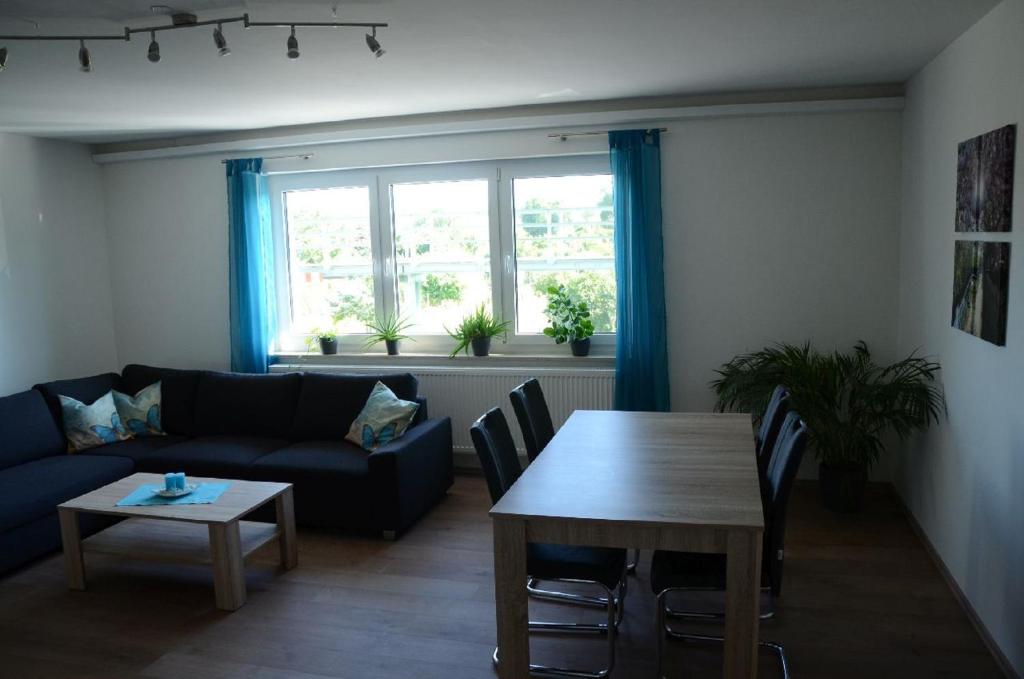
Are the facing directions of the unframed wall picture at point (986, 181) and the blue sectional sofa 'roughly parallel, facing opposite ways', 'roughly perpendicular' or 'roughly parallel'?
roughly perpendicular

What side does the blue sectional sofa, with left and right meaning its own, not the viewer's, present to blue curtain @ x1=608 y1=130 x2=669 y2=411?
left

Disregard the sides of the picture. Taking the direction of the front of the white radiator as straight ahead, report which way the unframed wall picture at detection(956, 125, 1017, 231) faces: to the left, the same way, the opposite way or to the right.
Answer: to the right

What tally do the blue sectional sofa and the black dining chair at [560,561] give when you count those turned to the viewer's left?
0

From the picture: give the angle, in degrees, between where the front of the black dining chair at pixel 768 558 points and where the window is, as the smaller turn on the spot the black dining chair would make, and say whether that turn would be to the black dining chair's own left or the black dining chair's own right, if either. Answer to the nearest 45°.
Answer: approximately 45° to the black dining chair's own right

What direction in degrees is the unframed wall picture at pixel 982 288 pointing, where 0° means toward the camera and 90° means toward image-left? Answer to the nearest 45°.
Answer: approximately 45°

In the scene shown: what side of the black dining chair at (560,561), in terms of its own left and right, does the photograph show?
right

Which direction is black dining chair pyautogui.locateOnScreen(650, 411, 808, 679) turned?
to the viewer's left

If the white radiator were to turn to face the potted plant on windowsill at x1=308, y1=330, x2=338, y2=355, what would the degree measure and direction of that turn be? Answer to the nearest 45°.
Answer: approximately 135° to its right

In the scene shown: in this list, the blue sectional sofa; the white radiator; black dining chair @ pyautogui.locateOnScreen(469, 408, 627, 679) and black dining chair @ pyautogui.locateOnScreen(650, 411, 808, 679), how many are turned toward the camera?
2

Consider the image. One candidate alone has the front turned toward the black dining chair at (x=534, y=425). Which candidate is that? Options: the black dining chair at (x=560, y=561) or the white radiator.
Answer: the white radiator

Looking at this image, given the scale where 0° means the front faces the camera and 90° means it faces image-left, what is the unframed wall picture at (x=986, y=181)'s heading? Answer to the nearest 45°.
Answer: approximately 45°
